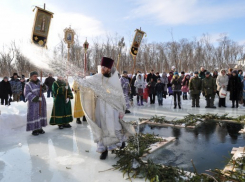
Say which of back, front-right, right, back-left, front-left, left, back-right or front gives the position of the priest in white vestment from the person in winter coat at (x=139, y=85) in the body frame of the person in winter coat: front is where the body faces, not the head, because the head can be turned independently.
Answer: front

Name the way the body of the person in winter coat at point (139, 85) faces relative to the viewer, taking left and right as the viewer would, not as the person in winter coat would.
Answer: facing the viewer

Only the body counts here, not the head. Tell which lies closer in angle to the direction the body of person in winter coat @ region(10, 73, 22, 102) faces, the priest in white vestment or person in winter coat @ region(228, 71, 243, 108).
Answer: the priest in white vestment

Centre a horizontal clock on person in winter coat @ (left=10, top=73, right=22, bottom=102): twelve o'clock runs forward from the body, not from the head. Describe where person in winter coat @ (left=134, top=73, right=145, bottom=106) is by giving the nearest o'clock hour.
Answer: person in winter coat @ (left=134, top=73, right=145, bottom=106) is roughly at 10 o'clock from person in winter coat @ (left=10, top=73, right=22, bottom=102).

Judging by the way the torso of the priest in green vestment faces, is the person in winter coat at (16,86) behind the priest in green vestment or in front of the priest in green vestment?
behind

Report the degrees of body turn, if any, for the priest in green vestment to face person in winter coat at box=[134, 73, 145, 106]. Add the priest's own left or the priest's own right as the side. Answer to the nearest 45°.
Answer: approximately 90° to the priest's own left

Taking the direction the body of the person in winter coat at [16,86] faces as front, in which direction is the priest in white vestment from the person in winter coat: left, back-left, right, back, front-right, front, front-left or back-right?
front

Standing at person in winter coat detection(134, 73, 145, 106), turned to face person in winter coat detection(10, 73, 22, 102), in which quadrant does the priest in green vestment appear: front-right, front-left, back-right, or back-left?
front-left

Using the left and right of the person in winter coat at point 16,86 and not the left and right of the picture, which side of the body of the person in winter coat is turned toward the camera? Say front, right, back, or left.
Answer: front

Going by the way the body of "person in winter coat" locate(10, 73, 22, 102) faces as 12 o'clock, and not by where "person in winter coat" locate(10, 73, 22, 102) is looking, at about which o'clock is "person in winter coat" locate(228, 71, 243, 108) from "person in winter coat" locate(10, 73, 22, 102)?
"person in winter coat" locate(228, 71, 243, 108) is roughly at 10 o'clock from "person in winter coat" locate(10, 73, 22, 102).

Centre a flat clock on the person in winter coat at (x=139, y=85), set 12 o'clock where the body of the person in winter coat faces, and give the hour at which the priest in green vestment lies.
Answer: The priest in green vestment is roughly at 1 o'clock from the person in winter coat.

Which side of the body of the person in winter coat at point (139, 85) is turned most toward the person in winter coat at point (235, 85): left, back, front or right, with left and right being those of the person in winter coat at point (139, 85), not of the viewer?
left

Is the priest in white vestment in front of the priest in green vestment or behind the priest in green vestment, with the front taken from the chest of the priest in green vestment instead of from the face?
in front

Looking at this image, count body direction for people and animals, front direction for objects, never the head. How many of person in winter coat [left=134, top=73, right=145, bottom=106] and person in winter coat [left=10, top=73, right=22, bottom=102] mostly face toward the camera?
2

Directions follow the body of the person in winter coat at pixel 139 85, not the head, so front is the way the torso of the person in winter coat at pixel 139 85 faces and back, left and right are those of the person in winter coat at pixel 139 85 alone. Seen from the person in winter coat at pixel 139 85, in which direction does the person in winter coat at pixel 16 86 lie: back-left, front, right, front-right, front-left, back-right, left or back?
right

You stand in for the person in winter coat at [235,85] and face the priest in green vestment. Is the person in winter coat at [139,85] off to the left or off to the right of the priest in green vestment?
right

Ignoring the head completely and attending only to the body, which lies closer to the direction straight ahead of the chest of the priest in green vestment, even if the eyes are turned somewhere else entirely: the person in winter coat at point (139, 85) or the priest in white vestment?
the priest in white vestment

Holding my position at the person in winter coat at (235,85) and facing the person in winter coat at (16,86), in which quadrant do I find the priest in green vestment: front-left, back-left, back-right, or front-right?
front-left
